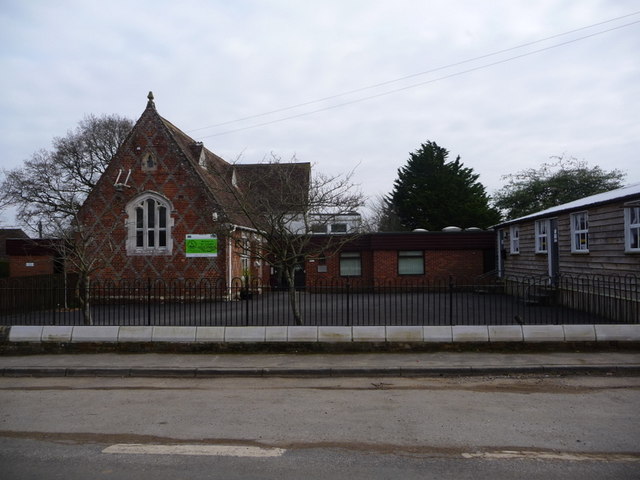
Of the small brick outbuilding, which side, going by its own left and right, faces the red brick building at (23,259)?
right

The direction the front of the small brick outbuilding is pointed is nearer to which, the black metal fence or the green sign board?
the black metal fence

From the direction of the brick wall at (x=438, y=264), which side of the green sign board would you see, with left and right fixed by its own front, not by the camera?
left

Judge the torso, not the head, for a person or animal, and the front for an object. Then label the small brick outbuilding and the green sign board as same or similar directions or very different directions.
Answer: same or similar directions

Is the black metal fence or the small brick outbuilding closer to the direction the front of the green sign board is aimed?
the black metal fence

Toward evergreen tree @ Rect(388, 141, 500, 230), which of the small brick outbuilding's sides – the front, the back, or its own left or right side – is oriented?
back

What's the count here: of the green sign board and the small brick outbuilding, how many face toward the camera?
2

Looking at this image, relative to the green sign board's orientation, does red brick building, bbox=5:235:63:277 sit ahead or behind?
behind

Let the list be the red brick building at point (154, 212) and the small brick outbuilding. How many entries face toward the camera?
2

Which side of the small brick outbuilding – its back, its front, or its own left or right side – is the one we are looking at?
front

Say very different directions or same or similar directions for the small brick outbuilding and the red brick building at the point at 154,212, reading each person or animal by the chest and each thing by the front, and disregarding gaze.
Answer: same or similar directions

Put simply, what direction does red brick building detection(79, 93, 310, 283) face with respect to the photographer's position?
facing the viewer

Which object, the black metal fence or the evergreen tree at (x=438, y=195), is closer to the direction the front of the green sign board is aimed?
the black metal fence
